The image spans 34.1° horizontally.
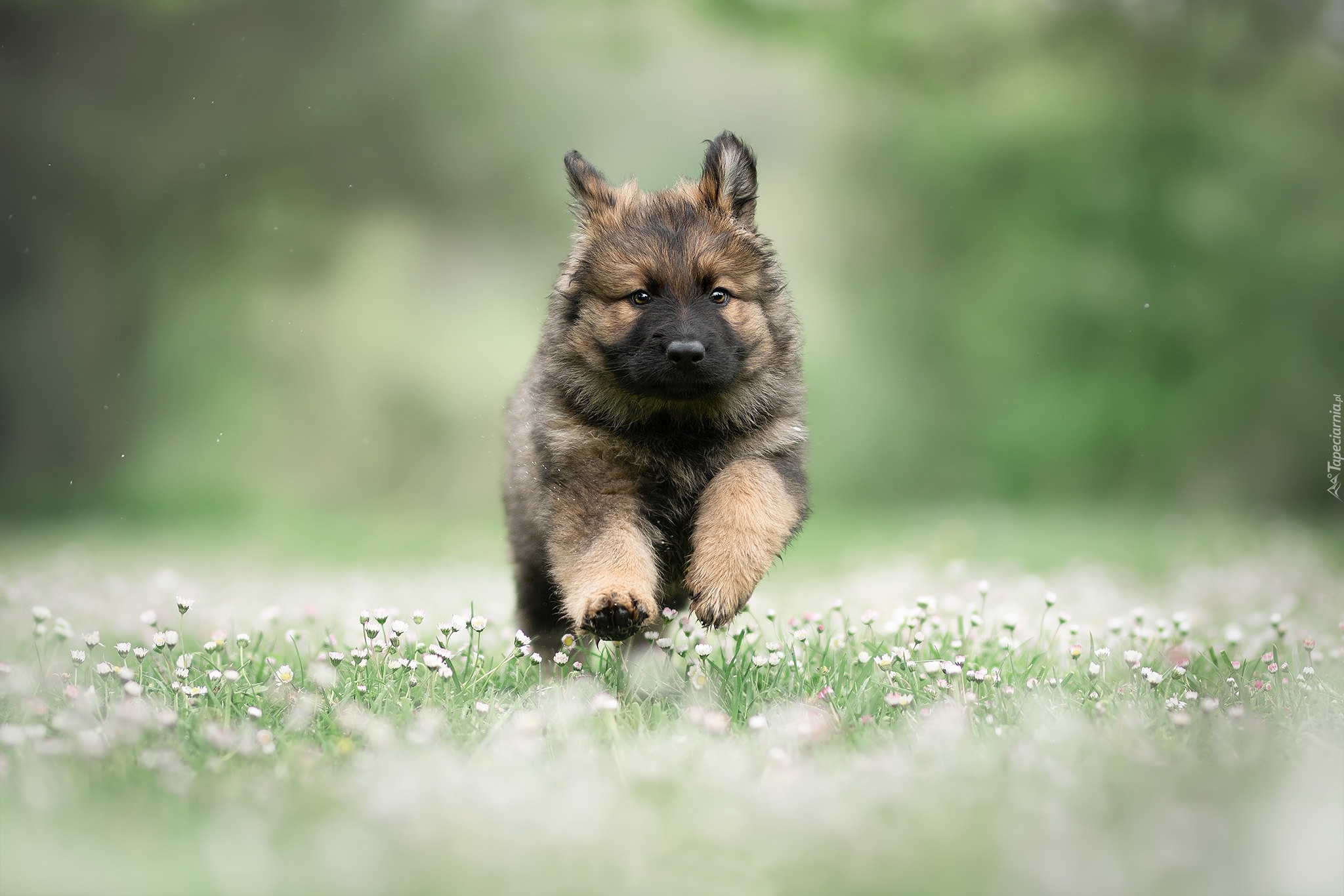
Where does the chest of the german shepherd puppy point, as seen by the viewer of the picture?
toward the camera
